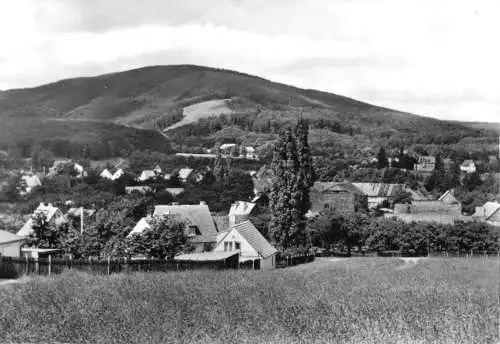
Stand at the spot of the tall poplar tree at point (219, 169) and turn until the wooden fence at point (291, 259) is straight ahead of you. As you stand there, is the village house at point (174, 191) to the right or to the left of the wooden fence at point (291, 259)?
right

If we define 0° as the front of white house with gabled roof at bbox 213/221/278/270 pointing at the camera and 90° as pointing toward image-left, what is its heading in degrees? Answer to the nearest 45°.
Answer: approximately 45°

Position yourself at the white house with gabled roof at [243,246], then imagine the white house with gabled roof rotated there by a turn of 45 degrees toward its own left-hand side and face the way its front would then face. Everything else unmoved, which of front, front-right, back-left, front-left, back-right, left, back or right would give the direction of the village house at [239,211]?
back

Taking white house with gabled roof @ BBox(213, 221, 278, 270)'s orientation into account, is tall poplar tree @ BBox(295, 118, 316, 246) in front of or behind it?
behind

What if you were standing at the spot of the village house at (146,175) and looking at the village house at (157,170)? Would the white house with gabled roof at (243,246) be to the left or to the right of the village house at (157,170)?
right
